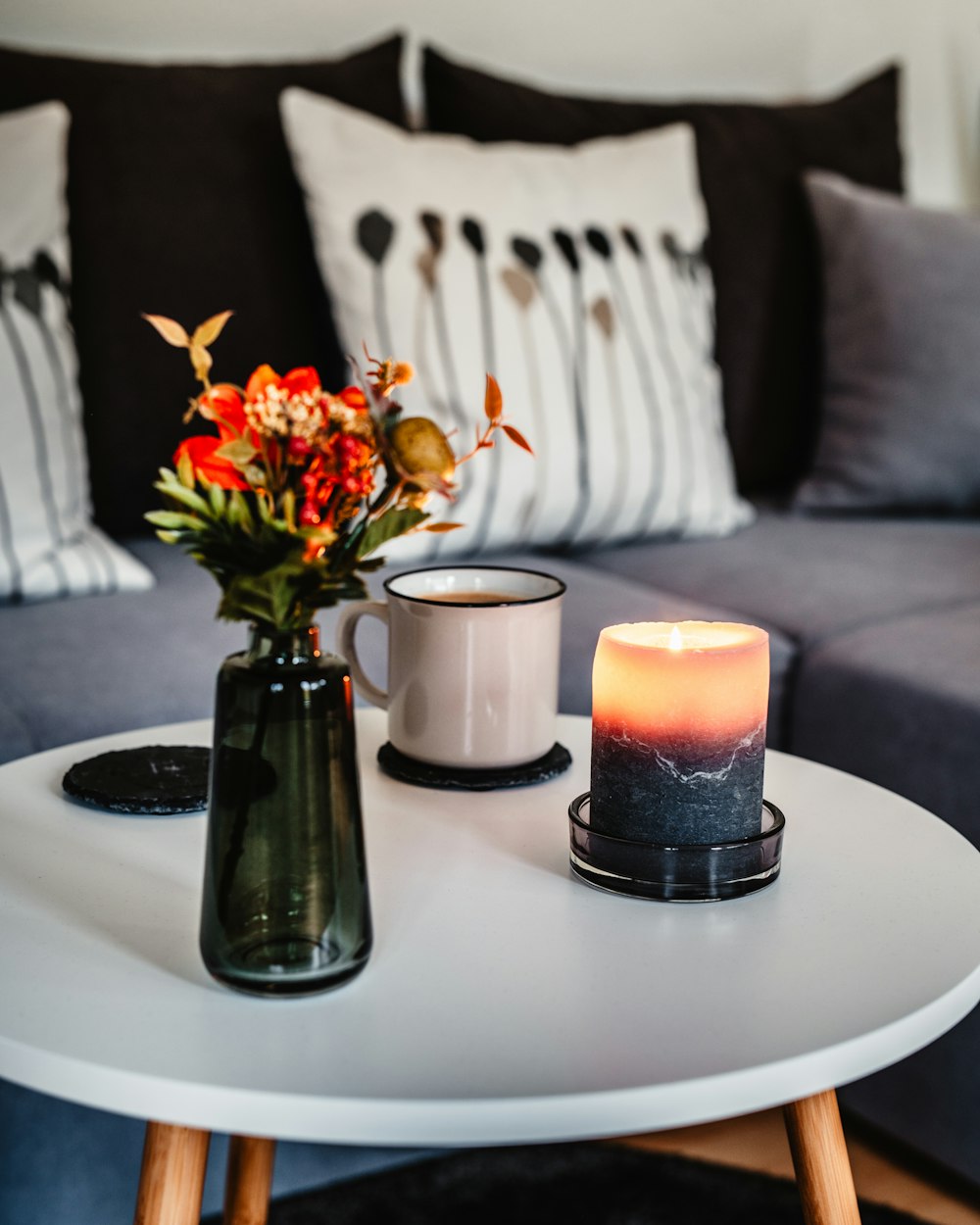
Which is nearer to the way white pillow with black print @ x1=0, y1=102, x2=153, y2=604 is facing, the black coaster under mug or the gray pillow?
the black coaster under mug

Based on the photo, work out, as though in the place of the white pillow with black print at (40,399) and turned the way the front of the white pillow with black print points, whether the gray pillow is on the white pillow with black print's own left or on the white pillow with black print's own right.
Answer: on the white pillow with black print's own left

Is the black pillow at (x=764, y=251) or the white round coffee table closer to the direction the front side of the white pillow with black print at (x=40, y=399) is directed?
the white round coffee table

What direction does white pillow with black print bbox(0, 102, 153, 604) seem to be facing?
toward the camera

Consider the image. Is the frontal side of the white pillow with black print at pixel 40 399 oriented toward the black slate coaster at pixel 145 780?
yes

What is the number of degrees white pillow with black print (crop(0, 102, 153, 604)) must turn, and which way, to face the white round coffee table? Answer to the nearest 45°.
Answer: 0° — it already faces it

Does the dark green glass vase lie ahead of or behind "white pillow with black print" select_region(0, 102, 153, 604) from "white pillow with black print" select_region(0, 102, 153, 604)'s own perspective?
ahead

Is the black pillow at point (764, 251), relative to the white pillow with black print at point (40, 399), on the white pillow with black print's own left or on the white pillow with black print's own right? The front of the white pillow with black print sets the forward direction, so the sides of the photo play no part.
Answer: on the white pillow with black print's own left

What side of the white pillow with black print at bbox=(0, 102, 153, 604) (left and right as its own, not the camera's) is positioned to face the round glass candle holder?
front

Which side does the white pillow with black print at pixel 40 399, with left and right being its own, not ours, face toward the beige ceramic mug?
front
